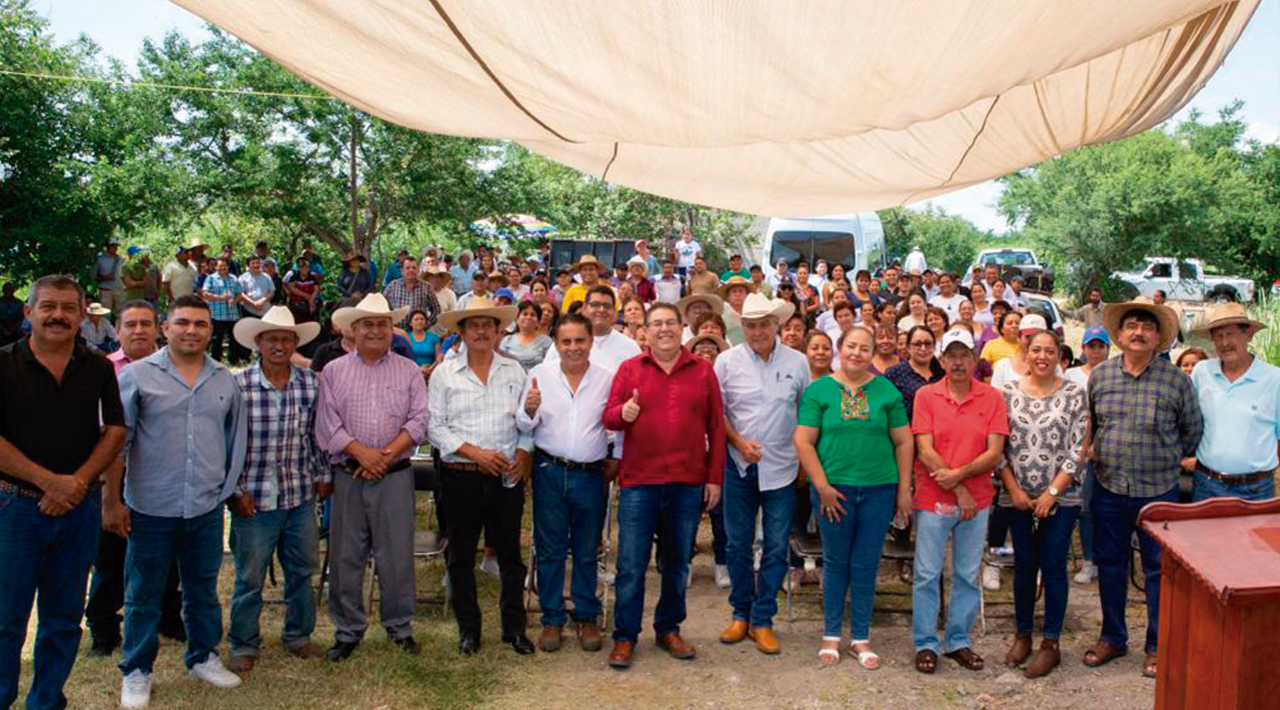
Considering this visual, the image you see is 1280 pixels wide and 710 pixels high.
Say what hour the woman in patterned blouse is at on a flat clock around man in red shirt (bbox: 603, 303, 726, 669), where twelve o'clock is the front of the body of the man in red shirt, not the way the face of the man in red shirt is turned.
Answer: The woman in patterned blouse is roughly at 9 o'clock from the man in red shirt.

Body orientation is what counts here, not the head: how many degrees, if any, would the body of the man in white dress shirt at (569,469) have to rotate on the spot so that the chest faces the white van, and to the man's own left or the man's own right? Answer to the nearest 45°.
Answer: approximately 180°

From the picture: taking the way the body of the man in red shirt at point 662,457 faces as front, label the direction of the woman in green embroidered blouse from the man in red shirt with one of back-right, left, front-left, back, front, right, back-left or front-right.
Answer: left

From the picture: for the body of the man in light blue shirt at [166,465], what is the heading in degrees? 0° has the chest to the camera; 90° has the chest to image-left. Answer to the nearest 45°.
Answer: approximately 0°

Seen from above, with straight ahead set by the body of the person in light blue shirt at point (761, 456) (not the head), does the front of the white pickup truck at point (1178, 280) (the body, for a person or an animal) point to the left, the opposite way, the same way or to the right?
to the right

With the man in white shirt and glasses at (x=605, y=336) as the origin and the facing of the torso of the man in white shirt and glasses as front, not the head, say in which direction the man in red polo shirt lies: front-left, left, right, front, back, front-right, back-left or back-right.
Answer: front-left

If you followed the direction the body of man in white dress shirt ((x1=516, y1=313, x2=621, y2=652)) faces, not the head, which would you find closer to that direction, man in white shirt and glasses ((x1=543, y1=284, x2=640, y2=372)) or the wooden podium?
the wooden podium

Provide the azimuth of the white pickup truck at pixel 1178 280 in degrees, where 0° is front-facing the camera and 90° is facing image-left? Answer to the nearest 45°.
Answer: approximately 90°
